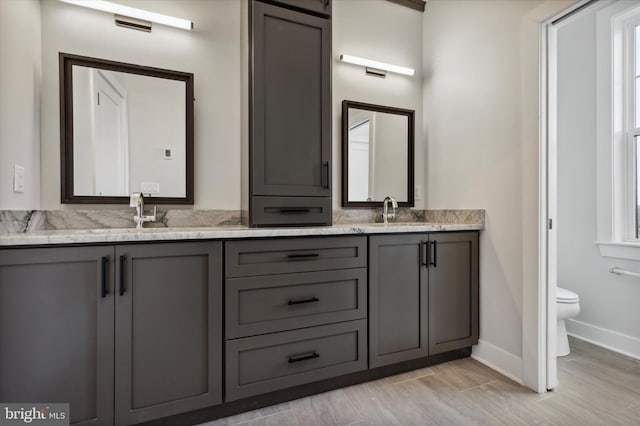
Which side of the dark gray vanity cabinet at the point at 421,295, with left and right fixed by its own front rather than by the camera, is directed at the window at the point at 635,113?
left

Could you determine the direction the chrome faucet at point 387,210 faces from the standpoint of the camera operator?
facing the viewer and to the right of the viewer

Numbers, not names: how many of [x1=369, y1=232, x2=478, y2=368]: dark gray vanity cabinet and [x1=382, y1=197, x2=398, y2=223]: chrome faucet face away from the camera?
0

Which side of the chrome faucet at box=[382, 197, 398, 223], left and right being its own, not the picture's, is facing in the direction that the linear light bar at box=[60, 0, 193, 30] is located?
right

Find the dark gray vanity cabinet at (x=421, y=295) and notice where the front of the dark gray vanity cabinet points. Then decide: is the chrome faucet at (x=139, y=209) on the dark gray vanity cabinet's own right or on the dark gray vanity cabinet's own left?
on the dark gray vanity cabinet's own right

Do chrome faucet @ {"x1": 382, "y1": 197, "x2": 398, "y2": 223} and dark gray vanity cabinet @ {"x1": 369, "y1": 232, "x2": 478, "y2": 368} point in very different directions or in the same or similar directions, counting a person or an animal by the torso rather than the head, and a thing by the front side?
same or similar directions

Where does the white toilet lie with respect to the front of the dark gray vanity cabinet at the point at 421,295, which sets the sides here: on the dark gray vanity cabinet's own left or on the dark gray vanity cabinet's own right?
on the dark gray vanity cabinet's own left

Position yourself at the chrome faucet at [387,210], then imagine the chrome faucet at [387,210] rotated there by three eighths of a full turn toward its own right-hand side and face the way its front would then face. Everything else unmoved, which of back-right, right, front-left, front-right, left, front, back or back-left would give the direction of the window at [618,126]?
back

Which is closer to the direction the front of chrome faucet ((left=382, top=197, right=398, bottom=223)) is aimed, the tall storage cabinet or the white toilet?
the white toilet

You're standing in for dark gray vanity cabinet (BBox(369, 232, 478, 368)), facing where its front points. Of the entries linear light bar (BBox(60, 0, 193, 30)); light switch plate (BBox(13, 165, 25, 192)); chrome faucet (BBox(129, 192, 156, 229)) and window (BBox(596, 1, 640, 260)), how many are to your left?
1

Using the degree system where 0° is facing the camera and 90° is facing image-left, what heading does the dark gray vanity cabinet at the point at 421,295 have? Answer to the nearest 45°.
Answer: approximately 315°

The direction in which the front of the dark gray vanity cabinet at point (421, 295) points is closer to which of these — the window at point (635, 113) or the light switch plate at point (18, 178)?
the window

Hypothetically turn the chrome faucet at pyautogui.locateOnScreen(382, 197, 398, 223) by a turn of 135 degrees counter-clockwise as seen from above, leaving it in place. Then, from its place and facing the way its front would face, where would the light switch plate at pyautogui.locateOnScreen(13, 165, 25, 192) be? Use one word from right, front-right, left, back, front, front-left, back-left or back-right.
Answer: back-left
